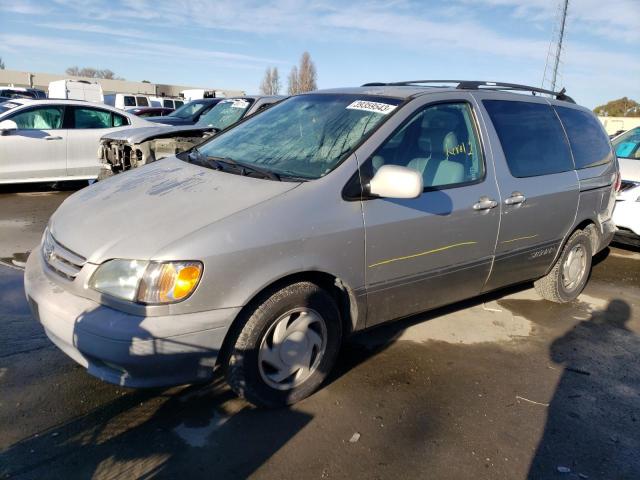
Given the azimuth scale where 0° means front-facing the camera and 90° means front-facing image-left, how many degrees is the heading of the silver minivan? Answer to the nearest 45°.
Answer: approximately 45°

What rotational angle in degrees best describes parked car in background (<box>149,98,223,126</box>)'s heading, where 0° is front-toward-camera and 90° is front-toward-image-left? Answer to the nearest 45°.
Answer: approximately 45°

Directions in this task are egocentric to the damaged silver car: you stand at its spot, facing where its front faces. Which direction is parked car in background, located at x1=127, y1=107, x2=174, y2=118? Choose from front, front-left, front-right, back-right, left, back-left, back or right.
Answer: back-right

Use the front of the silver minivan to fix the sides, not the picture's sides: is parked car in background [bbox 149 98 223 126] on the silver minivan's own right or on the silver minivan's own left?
on the silver minivan's own right

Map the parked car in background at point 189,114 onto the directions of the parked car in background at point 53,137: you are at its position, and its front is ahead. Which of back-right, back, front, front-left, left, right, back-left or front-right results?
back-right

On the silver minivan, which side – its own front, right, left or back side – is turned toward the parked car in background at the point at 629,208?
back

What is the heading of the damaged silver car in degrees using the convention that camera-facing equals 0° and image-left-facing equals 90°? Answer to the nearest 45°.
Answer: approximately 45°

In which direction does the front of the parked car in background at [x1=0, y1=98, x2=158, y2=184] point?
to the viewer's left
